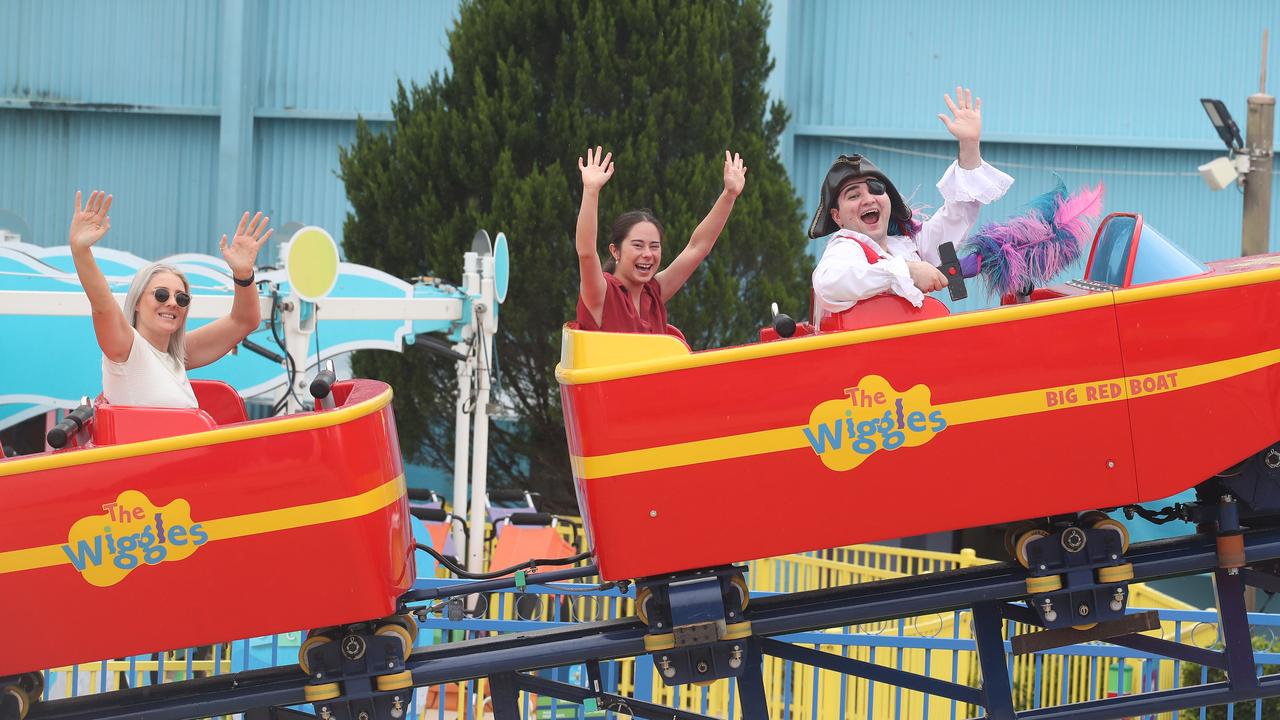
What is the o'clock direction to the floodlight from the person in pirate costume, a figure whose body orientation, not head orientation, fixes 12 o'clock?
The floodlight is roughly at 8 o'clock from the person in pirate costume.

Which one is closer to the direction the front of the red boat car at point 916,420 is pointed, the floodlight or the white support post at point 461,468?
the floodlight

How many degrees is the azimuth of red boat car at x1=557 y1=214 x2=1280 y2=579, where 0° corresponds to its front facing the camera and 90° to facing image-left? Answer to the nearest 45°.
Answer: approximately 270°

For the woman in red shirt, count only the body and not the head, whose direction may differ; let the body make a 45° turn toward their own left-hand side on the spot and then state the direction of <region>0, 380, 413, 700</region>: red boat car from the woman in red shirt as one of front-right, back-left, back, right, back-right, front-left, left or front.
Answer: back-right

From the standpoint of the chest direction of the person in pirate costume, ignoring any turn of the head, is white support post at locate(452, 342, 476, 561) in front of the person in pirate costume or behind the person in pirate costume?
behind

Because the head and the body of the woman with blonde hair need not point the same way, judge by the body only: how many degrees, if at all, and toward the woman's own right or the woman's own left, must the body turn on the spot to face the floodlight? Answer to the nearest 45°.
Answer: approximately 90° to the woman's own left
